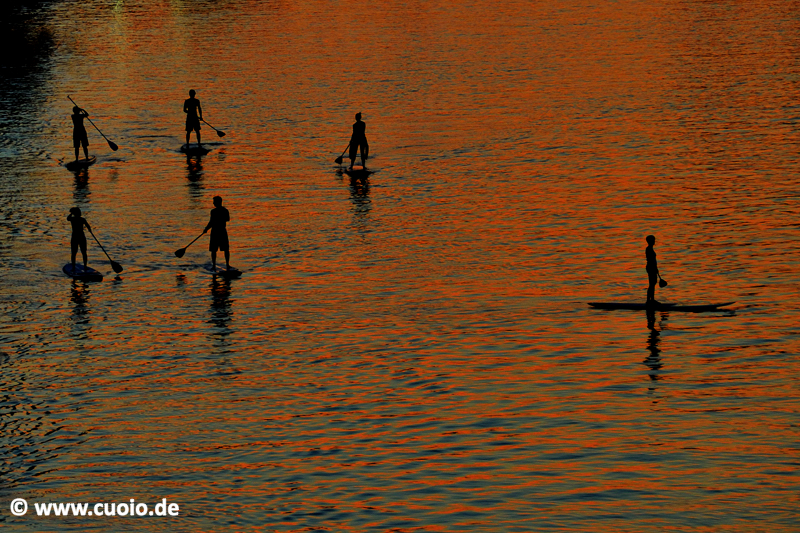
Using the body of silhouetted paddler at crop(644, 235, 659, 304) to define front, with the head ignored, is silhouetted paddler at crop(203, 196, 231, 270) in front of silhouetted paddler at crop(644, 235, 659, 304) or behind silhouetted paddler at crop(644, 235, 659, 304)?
behind

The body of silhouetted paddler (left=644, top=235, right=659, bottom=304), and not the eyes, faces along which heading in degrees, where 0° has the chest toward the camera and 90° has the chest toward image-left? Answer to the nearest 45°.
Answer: approximately 270°

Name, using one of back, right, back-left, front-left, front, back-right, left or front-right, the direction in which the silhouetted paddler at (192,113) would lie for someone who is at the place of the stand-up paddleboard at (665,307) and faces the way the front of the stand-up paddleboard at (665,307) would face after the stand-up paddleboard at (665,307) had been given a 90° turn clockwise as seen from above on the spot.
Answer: back-right

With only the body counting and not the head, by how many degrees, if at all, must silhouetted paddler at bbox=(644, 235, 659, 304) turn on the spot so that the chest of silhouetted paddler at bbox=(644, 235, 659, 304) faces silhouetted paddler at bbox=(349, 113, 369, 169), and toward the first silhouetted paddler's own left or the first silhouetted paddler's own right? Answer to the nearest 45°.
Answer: approximately 135° to the first silhouetted paddler's own left

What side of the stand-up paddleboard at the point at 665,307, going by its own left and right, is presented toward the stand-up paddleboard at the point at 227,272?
back

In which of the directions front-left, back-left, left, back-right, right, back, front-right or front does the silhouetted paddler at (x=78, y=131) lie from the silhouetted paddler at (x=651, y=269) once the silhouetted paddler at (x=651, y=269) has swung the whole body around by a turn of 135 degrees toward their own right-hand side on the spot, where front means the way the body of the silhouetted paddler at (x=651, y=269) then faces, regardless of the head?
right

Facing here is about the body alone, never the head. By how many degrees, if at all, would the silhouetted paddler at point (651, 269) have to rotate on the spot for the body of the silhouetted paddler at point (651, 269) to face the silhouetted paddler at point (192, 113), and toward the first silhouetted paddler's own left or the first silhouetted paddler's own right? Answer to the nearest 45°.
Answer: approximately 135° to the first silhouetted paddler's own left

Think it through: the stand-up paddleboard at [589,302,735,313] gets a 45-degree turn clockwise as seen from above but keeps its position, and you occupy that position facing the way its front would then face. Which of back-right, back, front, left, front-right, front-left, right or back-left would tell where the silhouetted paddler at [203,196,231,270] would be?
back-right

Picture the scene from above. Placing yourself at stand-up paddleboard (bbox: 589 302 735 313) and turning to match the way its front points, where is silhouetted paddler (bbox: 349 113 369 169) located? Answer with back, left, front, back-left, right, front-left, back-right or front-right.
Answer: back-left

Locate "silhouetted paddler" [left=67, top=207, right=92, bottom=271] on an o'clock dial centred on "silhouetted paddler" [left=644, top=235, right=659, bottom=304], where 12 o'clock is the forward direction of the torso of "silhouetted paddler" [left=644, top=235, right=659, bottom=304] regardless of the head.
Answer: "silhouetted paddler" [left=67, top=207, right=92, bottom=271] is roughly at 6 o'clock from "silhouetted paddler" [left=644, top=235, right=659, bottom=304].

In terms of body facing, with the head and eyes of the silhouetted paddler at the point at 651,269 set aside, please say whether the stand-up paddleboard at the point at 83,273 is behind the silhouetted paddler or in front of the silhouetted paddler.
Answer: behind

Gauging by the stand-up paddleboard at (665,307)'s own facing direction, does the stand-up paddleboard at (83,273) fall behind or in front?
behind

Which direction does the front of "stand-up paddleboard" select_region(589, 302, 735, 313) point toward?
to the viewer's right

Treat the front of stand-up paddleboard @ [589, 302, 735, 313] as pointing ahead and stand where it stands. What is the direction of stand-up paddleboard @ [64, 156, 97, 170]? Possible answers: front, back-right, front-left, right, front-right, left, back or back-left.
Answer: back-left
